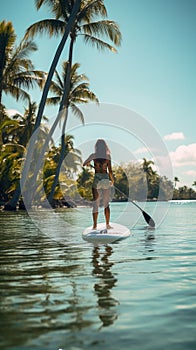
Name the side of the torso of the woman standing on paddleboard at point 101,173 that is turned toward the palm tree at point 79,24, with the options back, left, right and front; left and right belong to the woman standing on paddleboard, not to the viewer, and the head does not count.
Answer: front

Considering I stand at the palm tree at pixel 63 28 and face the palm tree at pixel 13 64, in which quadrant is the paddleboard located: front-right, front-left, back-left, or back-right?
back-left

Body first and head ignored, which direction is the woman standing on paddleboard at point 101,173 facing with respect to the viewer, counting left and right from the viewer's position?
facing away from the viewer

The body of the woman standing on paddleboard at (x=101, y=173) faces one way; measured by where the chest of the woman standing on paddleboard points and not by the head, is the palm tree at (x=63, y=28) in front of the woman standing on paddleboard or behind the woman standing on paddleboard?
in front
